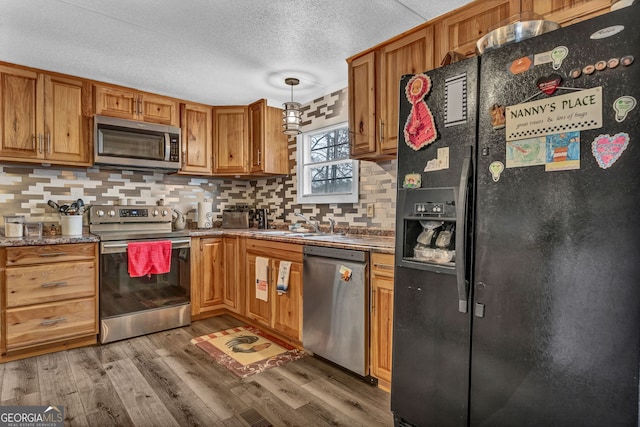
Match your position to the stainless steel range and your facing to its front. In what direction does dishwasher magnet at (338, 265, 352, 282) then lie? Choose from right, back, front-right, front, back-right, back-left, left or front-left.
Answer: front-left

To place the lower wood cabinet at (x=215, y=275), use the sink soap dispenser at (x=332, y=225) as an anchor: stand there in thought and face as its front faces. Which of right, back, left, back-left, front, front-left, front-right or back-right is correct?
front-right

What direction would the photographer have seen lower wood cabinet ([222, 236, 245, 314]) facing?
facing the viewer and to the left of the viewer

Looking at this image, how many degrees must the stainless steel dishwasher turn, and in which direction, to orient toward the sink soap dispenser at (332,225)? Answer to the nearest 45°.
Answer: approximately 135° to its right

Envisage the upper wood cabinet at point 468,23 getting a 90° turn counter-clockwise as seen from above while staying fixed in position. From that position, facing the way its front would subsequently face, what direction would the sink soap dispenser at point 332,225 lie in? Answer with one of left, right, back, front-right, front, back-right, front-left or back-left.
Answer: back

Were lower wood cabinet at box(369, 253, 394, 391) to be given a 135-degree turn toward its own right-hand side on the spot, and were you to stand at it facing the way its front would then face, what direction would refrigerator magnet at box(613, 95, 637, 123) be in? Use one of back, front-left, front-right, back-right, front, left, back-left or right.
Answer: back-right

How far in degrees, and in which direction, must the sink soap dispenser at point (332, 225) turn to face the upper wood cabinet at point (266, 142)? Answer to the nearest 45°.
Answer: approximately 90° to its right

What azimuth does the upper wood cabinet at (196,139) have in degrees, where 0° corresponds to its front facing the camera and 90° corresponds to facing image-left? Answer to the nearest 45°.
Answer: approximately 315°

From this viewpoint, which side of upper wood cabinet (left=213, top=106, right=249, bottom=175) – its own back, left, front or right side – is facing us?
front

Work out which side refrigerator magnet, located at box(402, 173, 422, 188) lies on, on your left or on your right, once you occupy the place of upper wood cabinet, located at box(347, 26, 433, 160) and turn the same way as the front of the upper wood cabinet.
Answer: on your left

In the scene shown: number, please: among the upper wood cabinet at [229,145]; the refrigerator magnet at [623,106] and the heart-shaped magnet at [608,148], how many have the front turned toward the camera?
3

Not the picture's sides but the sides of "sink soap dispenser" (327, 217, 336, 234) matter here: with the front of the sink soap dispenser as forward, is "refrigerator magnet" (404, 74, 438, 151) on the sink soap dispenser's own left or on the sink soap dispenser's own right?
on the sink soap dispenser's own left

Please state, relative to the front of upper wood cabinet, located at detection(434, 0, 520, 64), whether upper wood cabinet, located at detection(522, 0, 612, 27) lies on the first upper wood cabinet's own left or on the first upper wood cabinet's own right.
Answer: on the first upper wood cabinet's own left

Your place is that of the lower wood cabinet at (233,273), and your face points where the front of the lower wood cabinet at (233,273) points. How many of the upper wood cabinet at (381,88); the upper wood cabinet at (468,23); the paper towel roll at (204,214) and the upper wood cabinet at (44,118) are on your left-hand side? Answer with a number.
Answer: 2

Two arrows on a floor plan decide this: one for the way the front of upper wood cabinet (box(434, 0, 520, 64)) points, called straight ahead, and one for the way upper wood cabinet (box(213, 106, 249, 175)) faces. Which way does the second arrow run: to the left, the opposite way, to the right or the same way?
to the left
